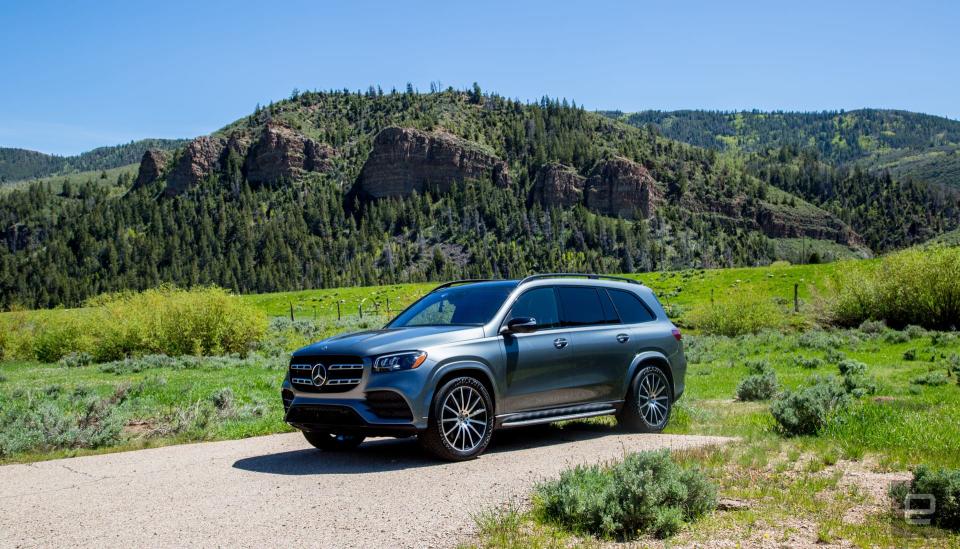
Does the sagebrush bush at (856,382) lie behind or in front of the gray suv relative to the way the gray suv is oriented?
behind

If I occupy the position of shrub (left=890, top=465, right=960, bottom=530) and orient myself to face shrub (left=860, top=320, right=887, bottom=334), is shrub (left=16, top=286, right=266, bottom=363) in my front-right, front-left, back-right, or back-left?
front-left

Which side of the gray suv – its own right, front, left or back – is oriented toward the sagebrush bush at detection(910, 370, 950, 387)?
back

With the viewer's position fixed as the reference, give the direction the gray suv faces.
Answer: facing the viewer and to the left of the viewer

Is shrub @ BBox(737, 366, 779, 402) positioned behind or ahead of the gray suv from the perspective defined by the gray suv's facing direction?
behind

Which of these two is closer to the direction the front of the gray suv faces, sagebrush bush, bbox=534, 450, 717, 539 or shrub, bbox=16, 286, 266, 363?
the sagebrush bush

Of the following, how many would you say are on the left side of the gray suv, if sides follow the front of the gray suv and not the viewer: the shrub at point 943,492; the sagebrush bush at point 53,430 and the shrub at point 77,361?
1

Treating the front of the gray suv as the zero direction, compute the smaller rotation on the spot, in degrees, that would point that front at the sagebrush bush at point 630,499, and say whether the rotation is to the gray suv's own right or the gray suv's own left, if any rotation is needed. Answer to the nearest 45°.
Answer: approximately 45° to the gray suv's own left

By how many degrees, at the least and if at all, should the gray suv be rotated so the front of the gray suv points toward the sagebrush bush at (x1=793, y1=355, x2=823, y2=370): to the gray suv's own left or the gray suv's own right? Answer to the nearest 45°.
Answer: approximately 180°

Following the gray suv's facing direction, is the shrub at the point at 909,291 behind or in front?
behind

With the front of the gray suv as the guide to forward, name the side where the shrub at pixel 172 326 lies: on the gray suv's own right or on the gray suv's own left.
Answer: on the gray suv's own right

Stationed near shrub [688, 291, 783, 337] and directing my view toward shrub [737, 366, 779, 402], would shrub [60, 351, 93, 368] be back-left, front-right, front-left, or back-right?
front-right

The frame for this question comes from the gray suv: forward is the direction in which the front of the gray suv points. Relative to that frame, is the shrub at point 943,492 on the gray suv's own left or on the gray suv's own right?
on the gray suv's own left
